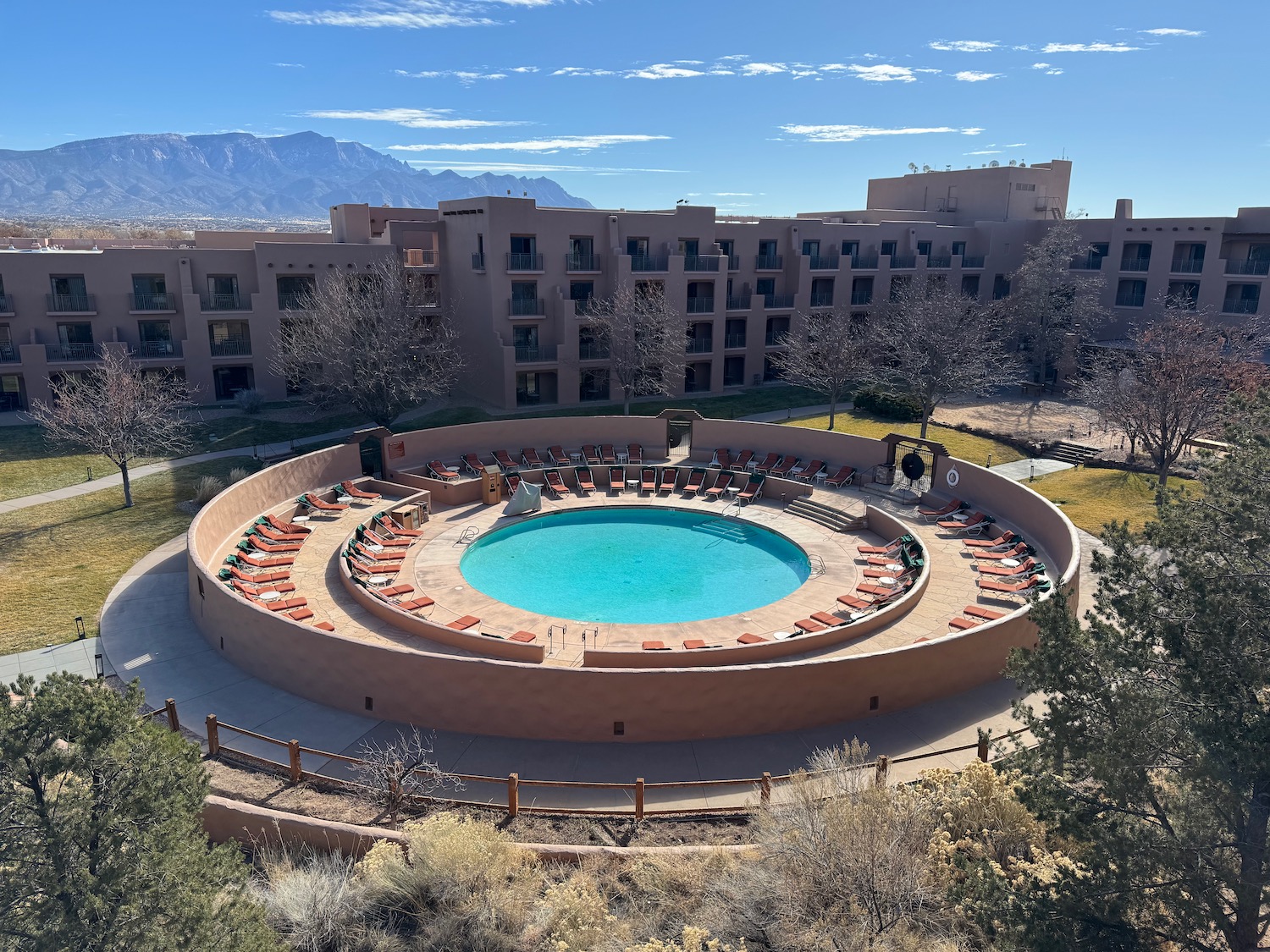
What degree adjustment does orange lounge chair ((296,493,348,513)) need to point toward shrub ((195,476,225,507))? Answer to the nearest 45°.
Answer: approximately 135° to its left

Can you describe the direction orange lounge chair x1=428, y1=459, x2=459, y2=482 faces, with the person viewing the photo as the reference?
facing the viewer and to the right of the viewer

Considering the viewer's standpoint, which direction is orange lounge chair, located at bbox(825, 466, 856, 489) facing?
facing the viewer and to the left of the viewer

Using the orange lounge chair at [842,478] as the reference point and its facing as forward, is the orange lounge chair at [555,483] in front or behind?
in front

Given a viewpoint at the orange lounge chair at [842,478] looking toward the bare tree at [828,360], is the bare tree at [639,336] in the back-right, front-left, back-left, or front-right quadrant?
front-left

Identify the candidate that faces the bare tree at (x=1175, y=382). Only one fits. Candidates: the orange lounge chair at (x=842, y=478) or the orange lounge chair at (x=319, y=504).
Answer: the orange lounge chair at (x=319, y=504)

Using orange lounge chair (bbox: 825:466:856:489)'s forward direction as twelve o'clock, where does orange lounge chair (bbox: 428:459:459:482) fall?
orange lounge chair (bbox: 428:459:459:482) is roughly at 1 o'clock from orange lounge chair (bbox: 825:466:856:489).

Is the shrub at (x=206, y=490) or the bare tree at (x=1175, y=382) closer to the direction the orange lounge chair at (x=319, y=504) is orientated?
the bare tree

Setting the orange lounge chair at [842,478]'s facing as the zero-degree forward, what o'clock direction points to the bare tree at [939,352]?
The bare tree is roughly at 5 o'clock from the orange lounge chair.

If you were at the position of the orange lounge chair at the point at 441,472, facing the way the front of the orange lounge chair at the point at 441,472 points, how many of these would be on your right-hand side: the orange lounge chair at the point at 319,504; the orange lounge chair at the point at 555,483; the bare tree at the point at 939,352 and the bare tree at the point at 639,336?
1

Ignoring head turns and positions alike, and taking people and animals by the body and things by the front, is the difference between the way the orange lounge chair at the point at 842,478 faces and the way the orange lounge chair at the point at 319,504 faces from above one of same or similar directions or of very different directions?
very different directions

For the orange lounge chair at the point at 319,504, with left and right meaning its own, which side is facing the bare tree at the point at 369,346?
left

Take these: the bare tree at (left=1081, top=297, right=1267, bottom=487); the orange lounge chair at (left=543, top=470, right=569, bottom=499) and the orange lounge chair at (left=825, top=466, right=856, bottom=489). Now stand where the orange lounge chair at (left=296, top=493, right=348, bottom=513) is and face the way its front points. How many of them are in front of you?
3

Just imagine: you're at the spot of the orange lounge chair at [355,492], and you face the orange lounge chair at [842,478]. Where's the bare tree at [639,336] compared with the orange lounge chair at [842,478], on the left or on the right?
left

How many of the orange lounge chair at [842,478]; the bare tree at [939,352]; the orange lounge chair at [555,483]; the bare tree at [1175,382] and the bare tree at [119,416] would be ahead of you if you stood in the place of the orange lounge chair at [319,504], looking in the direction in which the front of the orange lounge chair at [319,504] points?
4

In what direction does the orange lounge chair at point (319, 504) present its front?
to the viewer's right

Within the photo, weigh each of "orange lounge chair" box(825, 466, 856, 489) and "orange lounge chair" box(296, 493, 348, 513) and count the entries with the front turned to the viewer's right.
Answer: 1

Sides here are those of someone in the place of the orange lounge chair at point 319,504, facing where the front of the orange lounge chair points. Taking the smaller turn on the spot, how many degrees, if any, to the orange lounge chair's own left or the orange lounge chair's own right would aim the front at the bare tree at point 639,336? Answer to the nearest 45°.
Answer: approximately 45° to the orange lounge chair's own left
